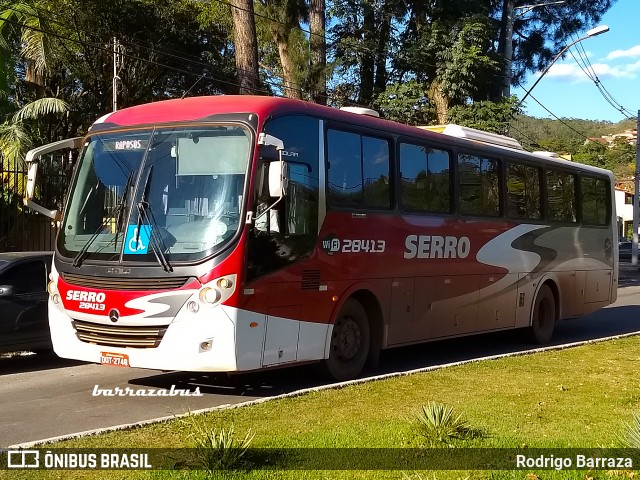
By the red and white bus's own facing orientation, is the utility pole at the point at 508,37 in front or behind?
behind

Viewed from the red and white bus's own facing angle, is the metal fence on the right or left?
on its right

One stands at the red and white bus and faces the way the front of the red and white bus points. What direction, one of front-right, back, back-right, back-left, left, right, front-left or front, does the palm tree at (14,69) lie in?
right

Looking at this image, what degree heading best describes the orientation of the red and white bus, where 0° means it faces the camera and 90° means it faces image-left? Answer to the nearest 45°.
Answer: approximately 45°

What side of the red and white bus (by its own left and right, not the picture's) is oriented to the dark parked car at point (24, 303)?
front
